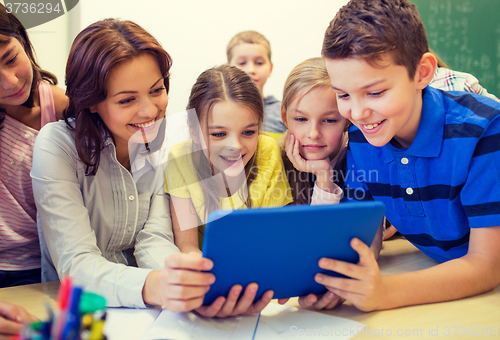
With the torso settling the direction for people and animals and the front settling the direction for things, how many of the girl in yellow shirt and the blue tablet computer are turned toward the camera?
1

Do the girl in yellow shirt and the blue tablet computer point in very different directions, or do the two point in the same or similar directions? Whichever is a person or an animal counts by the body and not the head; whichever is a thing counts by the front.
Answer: very different directions

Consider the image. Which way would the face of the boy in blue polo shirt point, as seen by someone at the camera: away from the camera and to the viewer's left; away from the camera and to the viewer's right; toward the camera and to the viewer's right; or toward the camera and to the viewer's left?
toward the camera and to the viewer's left

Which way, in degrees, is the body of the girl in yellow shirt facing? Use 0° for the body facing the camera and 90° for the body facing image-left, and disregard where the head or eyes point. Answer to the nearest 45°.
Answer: approximately 0°

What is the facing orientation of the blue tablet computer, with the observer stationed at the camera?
facing away from the viewer

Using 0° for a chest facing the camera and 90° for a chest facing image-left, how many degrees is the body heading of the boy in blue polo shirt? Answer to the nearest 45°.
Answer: approximately 45°

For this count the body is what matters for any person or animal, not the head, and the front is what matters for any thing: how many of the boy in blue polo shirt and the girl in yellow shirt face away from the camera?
0
